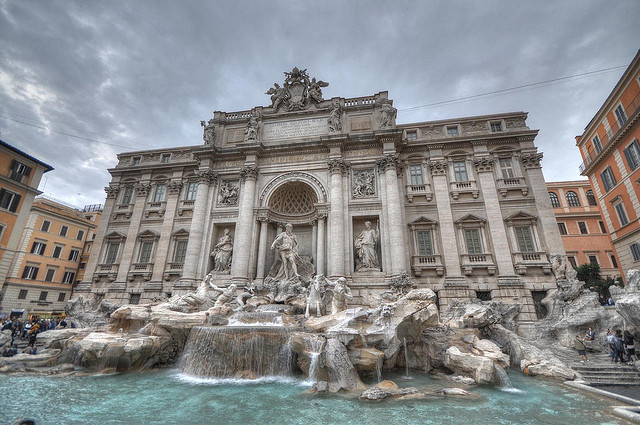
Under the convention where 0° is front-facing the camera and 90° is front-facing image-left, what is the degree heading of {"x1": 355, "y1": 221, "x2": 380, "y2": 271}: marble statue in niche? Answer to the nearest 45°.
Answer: approximately 0°

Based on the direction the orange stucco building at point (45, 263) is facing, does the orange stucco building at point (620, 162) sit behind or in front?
in front

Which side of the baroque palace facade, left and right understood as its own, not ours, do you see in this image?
front

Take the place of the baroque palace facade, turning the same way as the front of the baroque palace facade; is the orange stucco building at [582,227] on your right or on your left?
on your left

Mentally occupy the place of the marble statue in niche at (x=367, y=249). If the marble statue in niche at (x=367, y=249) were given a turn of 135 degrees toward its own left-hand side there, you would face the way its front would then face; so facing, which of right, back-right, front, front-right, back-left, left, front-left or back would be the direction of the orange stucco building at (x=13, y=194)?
back-left

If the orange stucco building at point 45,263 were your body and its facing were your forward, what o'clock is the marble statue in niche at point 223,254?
The marble statue in niche is roughly at 1 o'clock from the orange stucco building.

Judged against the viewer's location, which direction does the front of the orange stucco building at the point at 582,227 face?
facing the viewer

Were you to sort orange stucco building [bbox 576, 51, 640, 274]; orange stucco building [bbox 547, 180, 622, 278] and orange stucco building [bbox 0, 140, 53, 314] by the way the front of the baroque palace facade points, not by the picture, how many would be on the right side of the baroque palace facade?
1

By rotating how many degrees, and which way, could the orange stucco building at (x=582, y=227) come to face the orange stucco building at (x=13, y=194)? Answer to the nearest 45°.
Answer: approximately 45° to its right

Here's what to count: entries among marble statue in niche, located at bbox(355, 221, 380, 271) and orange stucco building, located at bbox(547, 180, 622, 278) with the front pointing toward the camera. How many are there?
2

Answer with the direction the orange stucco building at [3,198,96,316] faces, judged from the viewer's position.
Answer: facing the viewer and to the right of the viewer

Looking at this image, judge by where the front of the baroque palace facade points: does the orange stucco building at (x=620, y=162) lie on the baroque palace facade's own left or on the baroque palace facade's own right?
on the baroque palace facade's own left

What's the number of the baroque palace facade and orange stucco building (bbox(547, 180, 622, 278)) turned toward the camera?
2

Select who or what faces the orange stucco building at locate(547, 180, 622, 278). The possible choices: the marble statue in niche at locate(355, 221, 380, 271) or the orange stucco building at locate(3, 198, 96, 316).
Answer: the orange stucco building at locate(3, 198, 96, 316)

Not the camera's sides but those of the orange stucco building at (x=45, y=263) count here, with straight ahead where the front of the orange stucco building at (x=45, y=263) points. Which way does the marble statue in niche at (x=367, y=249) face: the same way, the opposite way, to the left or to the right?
to the right

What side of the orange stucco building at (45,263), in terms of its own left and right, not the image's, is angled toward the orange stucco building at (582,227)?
front

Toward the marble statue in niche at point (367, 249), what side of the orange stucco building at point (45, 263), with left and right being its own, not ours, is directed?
front

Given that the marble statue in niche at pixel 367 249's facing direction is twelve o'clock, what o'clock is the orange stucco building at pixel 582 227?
The orange stucco building is roughly at 8 o'clock from the marble statue in niche.
